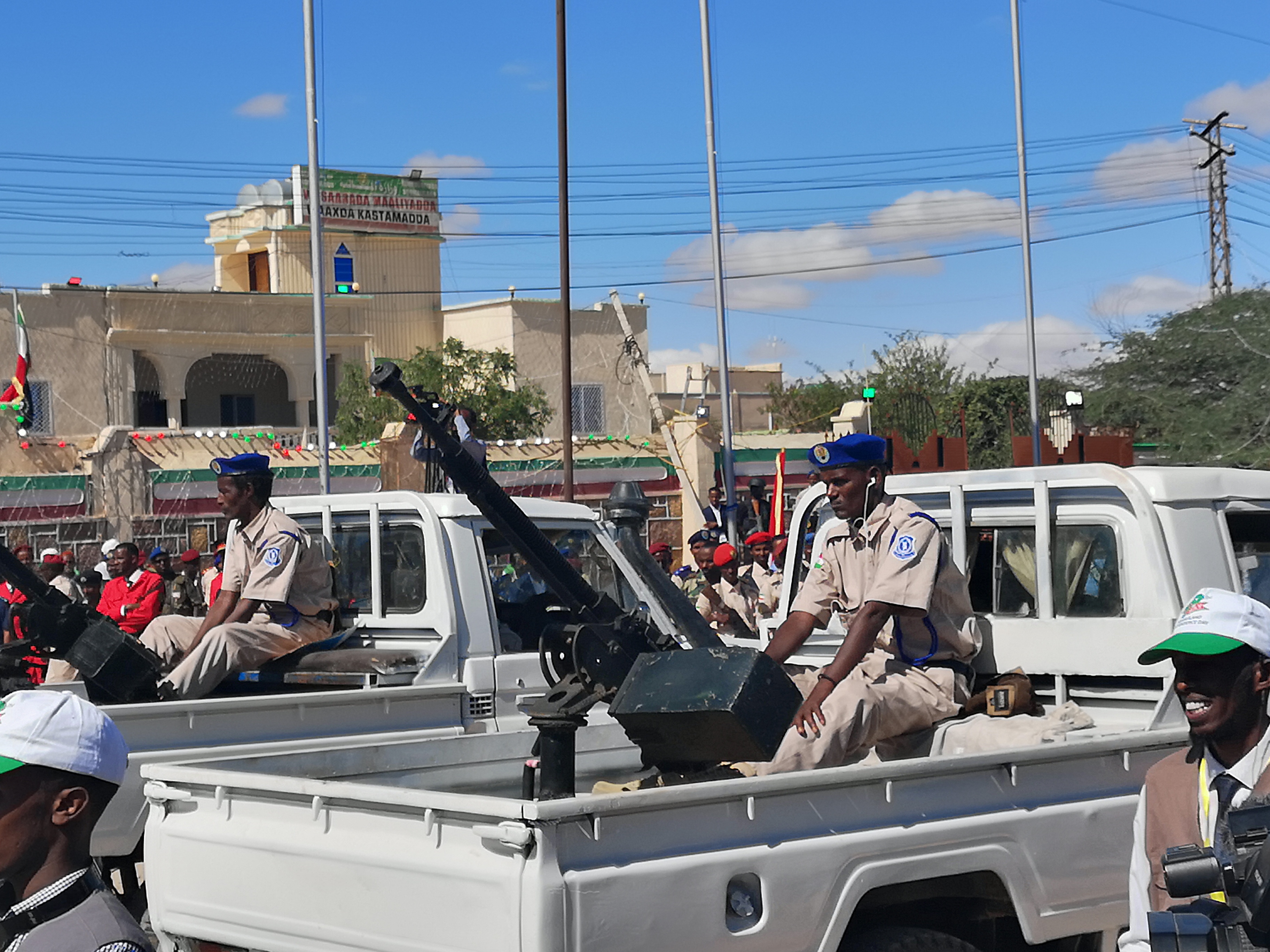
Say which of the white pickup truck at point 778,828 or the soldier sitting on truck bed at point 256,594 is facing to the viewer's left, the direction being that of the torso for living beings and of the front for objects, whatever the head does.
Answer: the soldier sitting on truck bed

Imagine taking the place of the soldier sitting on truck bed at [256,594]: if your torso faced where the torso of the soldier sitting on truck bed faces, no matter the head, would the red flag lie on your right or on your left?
on your right

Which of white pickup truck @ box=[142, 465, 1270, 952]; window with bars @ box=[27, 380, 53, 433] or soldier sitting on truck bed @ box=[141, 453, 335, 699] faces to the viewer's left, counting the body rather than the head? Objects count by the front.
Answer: the soldier sitting on truck bed

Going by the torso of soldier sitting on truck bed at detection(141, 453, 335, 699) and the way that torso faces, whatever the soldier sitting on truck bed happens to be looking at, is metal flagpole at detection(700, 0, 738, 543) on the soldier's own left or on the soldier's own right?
on the soldier's own right

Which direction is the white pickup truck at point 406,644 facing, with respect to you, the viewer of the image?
facing away from the viewer and to the right of the viewer

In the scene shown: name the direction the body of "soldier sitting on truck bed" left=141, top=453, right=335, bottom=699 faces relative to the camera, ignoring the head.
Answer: to the viewer's left

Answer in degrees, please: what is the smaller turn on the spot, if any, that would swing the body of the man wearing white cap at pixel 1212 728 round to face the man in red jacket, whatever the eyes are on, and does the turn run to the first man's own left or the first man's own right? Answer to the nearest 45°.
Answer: approximately 90° to the first man's own right

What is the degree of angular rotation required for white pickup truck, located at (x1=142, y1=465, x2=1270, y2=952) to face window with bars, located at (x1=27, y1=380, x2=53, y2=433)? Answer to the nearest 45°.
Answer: approximately 90° to its left

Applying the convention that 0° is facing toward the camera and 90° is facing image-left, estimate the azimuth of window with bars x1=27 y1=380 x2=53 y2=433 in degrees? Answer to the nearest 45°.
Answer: approximately 0°
